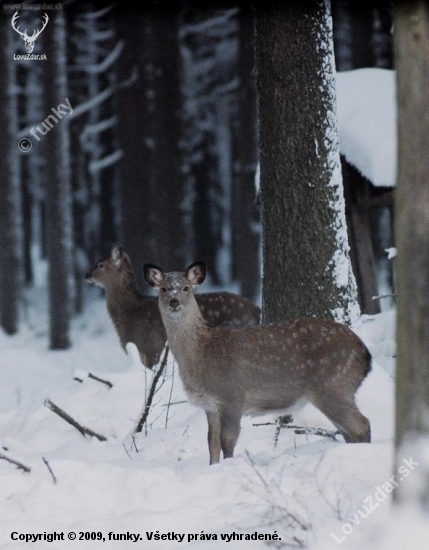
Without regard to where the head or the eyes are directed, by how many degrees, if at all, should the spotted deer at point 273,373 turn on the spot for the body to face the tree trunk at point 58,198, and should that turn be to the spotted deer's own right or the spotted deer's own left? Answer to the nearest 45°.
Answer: approximately 90° to the spotted deer's own right

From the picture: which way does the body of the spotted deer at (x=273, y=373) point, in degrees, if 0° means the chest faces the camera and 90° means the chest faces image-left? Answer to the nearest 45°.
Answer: approximately 90°

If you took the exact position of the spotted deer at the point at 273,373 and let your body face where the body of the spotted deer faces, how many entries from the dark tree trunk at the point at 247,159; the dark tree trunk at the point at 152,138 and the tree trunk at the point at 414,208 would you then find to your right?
2

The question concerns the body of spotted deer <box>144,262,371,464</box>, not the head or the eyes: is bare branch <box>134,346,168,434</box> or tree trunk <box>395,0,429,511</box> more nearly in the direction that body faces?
the bare branch

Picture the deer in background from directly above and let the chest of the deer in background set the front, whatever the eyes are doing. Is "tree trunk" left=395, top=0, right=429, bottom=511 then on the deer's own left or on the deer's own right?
on the deer's own left

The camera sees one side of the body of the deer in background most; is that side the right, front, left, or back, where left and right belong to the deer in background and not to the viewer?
left

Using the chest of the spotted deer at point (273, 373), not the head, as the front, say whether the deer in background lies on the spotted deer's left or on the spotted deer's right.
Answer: on the spotted deer's right

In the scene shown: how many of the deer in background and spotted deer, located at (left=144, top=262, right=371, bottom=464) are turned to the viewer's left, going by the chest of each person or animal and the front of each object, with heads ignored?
2
